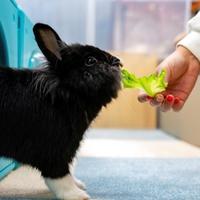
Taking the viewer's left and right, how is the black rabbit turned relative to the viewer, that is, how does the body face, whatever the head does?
facing to the right of the viewer
